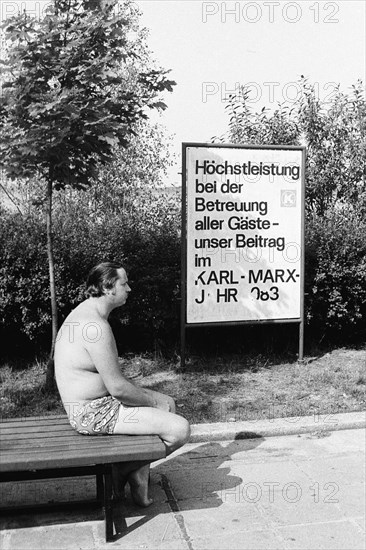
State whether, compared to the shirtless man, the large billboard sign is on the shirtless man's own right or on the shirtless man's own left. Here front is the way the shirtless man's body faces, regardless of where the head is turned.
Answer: on the shirtless man's own left

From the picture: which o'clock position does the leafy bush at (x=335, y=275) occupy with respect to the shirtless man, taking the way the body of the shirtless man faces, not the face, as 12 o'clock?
The leafy bush is roughly at 10 o'clock from the shirtless man.

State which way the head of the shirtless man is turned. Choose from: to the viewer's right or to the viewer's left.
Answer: to the viewer's right

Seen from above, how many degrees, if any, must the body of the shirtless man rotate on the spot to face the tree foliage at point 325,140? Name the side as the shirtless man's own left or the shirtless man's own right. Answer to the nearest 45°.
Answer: approximately 45° to the shirtless man's own left

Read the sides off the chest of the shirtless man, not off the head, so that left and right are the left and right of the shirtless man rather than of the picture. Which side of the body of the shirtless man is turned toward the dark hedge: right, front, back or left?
left

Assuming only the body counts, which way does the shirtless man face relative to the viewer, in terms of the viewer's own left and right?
facing to the right of the viewer

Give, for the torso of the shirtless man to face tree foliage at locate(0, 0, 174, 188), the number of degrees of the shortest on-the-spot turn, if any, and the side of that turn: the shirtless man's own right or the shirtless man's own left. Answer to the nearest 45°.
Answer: approximately 90° to the shirtless man's own left
